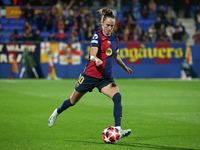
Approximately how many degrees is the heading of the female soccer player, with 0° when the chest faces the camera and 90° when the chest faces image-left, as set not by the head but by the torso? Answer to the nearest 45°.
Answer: approximately 315°

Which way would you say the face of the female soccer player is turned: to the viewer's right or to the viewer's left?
to the viewer's right
